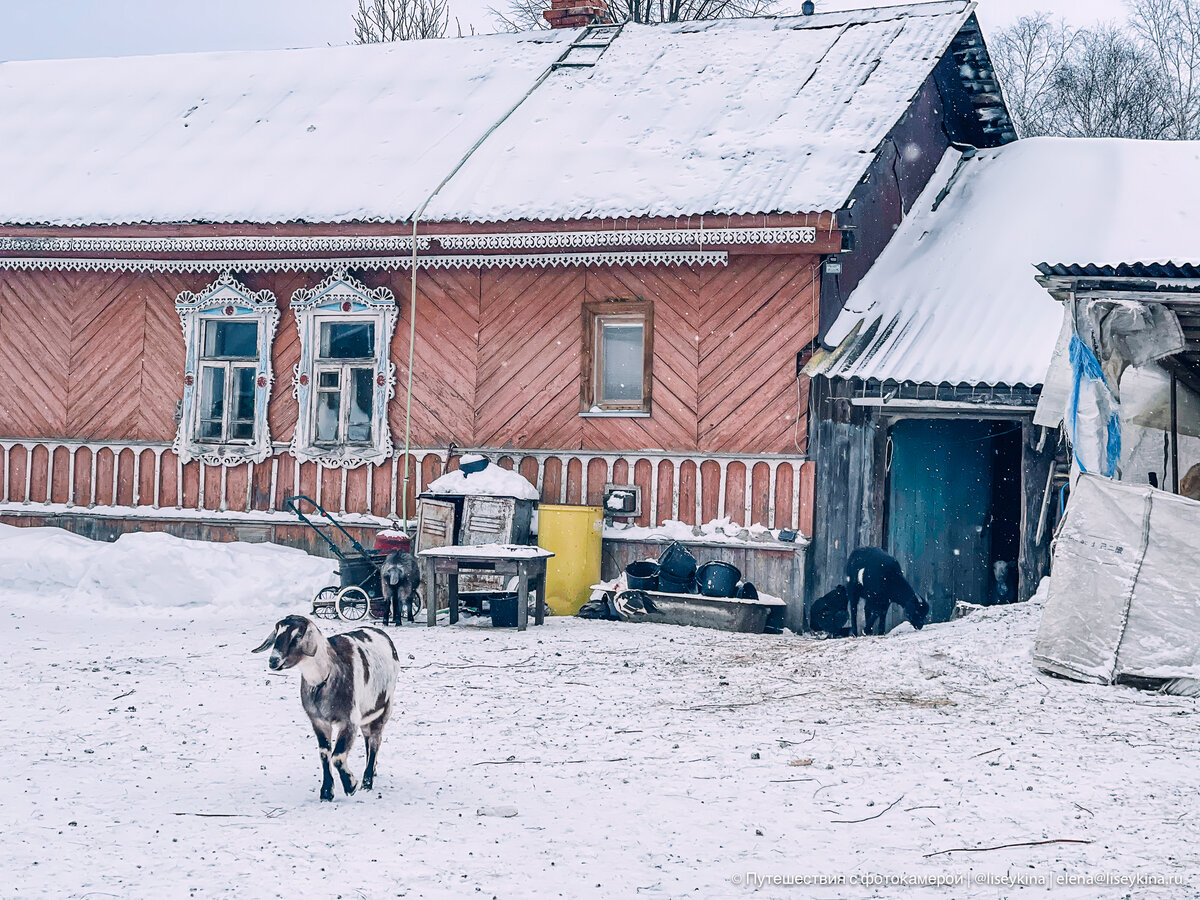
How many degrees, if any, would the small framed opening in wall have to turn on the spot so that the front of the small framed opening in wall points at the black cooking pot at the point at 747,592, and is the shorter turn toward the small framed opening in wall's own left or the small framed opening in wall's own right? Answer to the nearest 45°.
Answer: approximately 45° to the small framed opening in wall's own left

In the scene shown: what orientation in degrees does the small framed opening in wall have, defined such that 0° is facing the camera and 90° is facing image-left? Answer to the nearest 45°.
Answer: approximately 0°

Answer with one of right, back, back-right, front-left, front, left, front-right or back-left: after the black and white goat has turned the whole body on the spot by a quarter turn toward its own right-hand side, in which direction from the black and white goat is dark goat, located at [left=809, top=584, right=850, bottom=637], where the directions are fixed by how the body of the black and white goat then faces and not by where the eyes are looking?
right

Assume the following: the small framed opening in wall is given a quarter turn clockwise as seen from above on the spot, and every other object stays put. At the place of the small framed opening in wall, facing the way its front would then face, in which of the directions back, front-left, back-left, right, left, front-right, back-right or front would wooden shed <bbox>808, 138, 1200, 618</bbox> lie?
back

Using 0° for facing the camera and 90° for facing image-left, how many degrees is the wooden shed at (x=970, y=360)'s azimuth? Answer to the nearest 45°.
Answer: approximately 0°
